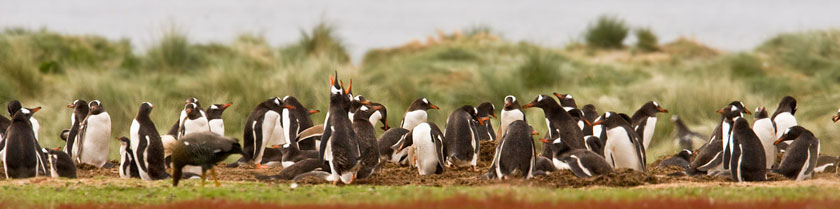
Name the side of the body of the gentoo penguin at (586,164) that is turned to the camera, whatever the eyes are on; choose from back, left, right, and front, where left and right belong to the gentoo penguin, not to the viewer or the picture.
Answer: left

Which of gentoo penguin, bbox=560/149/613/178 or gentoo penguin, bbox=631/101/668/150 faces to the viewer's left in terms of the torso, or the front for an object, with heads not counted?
gentoo penguin, bbox=560/149/613/178

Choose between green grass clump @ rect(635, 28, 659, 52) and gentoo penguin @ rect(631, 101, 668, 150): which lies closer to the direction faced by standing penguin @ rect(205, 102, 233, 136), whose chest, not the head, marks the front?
the gentoo penguin

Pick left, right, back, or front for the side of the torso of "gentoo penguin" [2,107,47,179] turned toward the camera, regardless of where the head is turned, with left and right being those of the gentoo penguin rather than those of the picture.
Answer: back

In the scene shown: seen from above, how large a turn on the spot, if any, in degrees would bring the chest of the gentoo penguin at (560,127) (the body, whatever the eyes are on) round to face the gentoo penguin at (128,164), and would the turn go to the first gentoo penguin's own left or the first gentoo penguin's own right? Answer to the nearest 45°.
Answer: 0° — it already faces it

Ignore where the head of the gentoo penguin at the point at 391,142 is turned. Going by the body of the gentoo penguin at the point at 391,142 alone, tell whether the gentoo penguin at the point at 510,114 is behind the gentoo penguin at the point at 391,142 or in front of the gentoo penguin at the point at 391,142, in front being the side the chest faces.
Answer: in front
